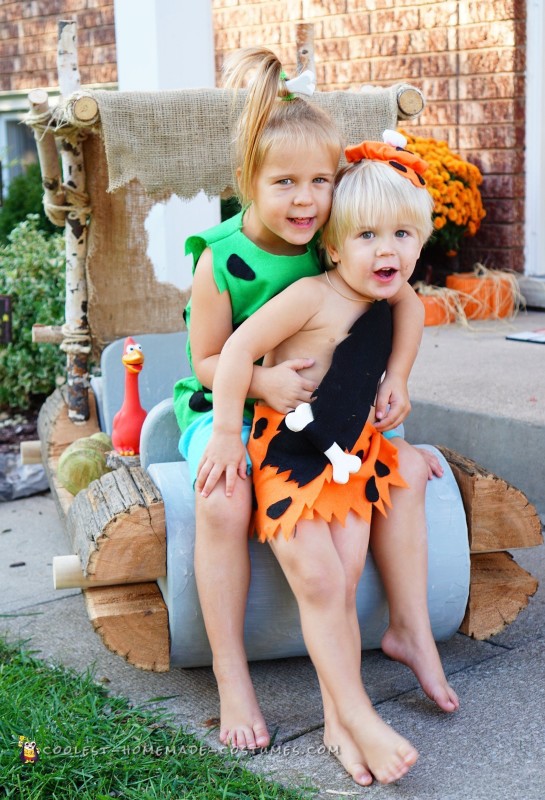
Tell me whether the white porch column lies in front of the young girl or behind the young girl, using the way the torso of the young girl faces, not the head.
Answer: behind

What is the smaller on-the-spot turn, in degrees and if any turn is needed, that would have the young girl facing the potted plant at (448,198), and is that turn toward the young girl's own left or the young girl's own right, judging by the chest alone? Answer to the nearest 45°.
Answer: approximately 180°

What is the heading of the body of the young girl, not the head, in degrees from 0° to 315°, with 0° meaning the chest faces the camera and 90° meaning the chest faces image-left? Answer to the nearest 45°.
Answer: approximately 0°

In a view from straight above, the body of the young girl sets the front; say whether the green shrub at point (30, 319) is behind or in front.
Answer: behind

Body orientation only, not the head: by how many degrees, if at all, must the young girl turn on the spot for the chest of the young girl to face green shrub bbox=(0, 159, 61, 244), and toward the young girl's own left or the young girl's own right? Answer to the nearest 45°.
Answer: approximately 180°

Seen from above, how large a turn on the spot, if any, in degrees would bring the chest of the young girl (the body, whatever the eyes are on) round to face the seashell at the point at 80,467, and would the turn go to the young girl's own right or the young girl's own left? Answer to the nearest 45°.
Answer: approximately 135° to the young girl's own right
